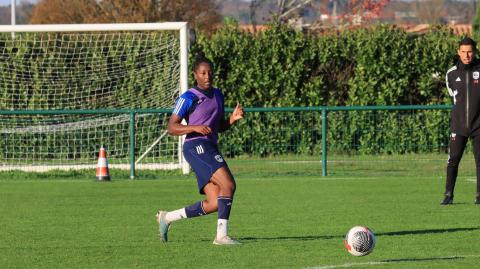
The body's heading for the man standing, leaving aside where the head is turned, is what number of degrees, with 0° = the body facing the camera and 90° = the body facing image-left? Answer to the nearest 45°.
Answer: approximately 0°

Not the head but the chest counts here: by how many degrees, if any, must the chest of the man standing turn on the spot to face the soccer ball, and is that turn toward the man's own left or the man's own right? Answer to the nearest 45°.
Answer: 0° — they already face it

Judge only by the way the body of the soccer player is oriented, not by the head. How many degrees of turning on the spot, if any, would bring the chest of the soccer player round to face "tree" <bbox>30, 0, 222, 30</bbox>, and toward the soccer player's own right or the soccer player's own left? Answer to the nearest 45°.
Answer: approximately 135° to the soccer player's own left

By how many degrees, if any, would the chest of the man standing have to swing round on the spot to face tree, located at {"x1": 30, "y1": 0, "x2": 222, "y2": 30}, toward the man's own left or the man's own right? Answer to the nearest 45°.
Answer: approximately 135° to the man's own right

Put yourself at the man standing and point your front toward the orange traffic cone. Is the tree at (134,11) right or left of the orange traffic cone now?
right

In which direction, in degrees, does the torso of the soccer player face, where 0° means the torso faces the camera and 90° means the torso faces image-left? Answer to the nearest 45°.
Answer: approximately 315°

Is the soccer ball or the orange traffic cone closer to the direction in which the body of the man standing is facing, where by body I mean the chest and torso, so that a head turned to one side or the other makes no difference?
the soccer ball

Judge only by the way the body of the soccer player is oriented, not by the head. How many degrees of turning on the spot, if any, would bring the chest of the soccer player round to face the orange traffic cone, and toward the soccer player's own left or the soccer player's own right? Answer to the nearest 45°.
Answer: approximately 135° to the soccer player's own left

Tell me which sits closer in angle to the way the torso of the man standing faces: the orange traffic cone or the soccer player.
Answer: the soccer player

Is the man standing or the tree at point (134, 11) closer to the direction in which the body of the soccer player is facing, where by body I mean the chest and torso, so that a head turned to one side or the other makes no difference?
the man standing
